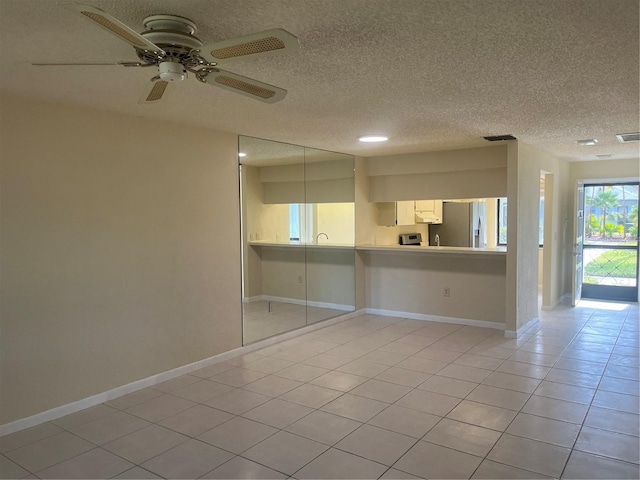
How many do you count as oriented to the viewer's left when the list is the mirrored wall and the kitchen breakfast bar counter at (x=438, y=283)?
0

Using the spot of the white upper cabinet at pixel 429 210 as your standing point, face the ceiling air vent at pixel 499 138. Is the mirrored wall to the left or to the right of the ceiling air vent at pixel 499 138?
right

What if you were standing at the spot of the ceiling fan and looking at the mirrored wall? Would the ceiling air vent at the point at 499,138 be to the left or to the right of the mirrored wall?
right

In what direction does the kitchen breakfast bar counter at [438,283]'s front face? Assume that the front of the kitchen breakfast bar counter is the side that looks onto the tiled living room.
toward the camera

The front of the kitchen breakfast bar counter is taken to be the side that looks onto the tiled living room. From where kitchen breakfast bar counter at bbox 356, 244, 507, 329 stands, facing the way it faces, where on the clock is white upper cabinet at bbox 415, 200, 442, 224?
The white upper cabinet is roughly at 6 o'clock from the kitchen breakfast bar counter.

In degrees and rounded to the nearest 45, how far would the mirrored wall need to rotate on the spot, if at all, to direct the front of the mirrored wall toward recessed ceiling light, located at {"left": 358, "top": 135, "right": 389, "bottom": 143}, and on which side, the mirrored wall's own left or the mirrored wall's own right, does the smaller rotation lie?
0° — it already faces it

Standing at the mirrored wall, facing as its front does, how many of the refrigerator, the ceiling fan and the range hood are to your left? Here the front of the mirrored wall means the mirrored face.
2

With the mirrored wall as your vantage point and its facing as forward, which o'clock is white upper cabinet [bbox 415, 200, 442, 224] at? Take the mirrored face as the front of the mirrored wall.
The white upper cabinet is roughly at 9 o'clock from the mirrored wall.

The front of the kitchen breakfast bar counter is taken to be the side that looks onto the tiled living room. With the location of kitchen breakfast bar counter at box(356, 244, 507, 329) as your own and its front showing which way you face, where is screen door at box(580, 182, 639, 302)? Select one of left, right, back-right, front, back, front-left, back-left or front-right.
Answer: back-left

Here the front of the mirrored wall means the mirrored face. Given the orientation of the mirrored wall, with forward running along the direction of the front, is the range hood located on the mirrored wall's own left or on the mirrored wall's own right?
on the mirrored wall's own left

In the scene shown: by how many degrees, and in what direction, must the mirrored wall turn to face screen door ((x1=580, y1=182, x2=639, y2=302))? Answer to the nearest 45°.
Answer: approximately 45° to its left

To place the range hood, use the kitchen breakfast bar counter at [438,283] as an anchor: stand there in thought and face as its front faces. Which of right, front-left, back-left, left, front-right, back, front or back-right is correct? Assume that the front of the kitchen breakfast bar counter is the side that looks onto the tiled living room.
back

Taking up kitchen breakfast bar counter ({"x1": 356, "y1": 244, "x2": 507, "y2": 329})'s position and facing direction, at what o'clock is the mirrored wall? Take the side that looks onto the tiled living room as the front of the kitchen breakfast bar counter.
The mirrored wall is roughly at 2 o'clock from the kitchen breakfast bar counter.
